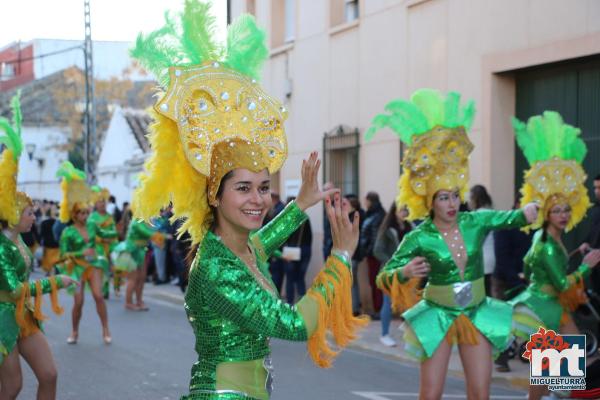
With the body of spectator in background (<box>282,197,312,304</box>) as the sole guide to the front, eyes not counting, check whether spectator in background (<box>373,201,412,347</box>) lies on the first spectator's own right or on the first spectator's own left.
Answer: on the first spectator's own left

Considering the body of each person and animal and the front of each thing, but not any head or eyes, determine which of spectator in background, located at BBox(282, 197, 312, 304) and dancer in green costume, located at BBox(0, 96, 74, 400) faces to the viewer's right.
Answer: the dancer in green costume

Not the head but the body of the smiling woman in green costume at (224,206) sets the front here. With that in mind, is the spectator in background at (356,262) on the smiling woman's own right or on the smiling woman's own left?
on the smiling woman's own left

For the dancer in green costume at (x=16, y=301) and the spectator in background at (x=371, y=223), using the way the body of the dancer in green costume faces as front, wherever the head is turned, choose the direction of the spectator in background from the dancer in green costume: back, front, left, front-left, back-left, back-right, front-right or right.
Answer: front-left

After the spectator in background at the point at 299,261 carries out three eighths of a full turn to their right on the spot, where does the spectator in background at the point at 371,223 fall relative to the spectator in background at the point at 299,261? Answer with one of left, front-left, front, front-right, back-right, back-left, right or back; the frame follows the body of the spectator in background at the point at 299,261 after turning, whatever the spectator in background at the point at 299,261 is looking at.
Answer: back-right

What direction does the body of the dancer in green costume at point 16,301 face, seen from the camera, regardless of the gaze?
to the viewer's right

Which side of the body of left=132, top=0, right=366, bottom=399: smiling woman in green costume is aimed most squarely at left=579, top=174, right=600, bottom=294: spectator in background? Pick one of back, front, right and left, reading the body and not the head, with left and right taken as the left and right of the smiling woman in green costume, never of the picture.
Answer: left

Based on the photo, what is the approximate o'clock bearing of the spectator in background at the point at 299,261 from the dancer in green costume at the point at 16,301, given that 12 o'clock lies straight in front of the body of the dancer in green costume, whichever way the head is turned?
The spectator in background is roughly at 10 o'clock from the dancer in green costume.

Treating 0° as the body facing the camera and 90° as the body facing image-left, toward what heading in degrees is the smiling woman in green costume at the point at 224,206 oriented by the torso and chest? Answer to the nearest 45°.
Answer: approximately 315°

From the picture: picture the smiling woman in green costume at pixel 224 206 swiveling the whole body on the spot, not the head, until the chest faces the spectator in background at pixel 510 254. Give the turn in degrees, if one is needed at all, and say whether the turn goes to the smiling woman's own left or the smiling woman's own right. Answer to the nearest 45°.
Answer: approximately 90° to the smiling woman's own left

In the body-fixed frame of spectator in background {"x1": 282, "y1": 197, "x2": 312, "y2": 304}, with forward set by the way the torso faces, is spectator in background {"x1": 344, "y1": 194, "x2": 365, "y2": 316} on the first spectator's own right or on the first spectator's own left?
on the first spectator's own left
